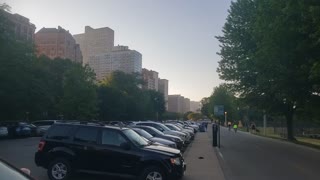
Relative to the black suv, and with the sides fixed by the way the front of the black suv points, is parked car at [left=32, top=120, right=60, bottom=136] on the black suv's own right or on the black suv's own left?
on the black suv's own left

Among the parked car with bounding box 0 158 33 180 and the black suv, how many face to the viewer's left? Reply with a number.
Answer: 0

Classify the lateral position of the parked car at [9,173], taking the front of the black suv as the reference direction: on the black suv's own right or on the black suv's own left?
on the black suv's own right
